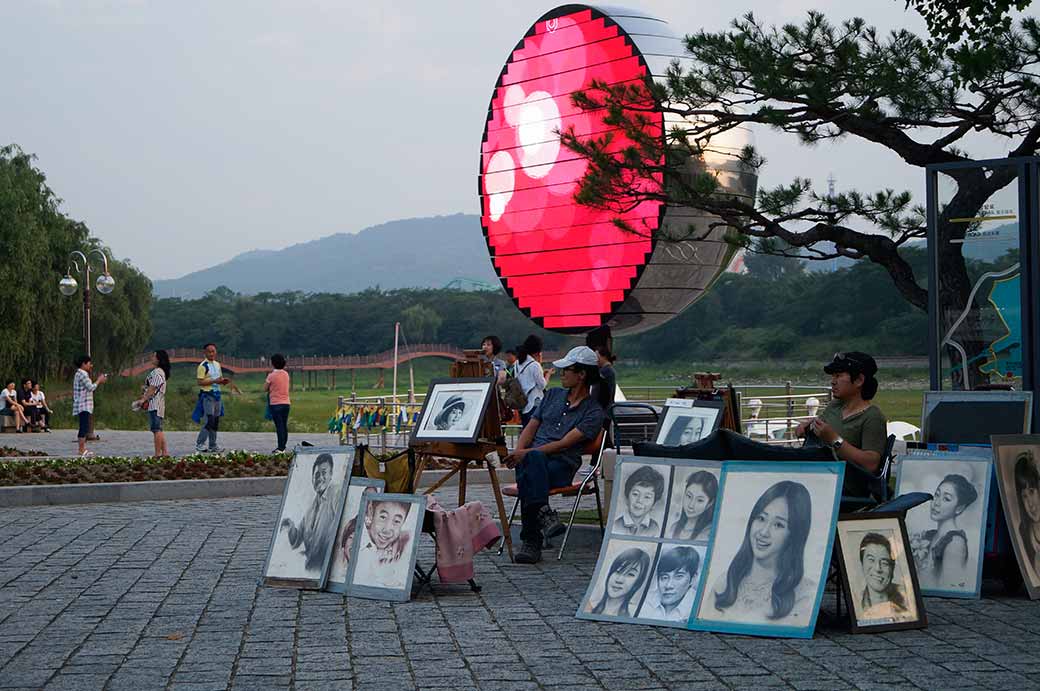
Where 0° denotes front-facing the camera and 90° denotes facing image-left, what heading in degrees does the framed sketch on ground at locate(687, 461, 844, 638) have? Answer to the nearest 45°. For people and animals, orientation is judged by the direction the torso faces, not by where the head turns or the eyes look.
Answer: approximately 0°

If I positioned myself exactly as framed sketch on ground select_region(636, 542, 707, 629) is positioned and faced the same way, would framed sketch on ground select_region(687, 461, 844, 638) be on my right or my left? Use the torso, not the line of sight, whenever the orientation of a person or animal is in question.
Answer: on my left

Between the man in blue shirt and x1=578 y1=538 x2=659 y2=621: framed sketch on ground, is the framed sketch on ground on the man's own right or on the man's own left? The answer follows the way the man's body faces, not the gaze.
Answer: on the man's own left

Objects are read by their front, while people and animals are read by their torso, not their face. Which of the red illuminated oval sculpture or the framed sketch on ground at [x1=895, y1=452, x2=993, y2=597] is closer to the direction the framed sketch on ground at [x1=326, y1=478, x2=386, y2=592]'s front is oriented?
the framed sketch on ground

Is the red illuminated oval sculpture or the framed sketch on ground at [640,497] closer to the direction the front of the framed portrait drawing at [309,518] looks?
the framed sketch on ground

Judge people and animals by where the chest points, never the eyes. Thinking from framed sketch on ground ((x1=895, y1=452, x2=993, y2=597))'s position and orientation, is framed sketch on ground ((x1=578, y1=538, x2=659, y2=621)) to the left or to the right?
on its right

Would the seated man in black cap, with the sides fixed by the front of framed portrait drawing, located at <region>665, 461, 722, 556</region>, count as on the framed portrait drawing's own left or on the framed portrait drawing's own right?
on the framed portrait drawing's own left

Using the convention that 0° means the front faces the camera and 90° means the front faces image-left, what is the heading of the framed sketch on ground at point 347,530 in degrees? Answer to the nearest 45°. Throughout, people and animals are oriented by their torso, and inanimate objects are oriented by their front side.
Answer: approximately 0°

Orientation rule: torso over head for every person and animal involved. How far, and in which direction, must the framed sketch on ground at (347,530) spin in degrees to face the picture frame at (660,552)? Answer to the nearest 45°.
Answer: approximately 45° to its left

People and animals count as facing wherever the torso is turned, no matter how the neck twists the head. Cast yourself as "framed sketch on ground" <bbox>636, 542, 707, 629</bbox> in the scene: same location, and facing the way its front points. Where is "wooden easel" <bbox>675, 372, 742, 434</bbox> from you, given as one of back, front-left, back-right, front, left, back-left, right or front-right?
back

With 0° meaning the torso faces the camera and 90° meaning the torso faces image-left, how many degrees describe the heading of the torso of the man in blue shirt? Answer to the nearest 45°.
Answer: approximately 45°

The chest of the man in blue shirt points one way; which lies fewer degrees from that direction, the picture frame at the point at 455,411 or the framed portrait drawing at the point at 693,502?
the picture frame

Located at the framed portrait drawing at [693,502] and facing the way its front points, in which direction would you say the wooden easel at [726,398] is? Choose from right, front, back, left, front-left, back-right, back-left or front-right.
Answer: back
